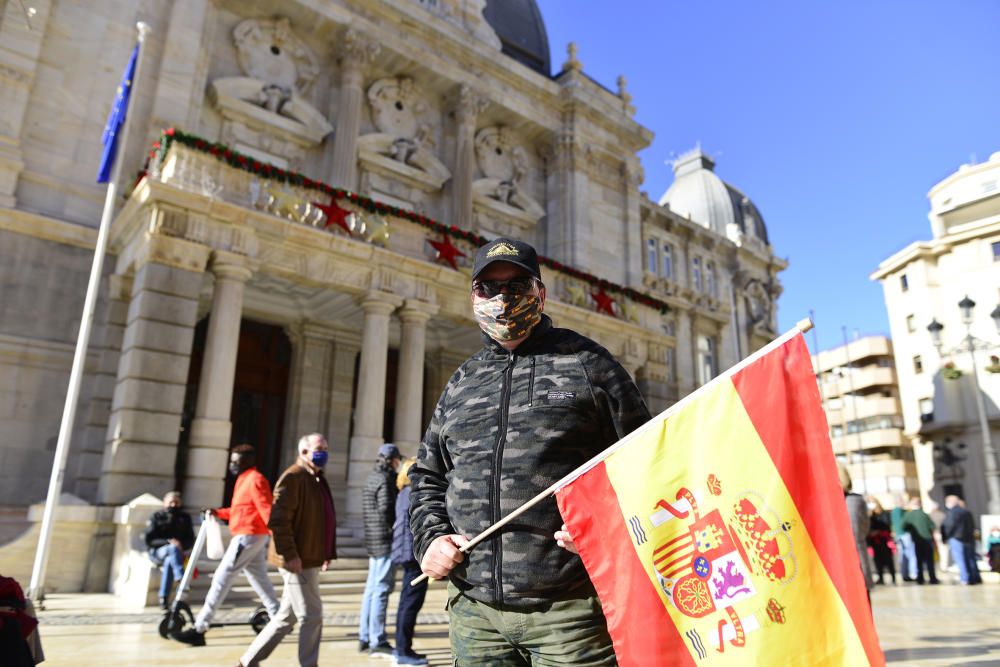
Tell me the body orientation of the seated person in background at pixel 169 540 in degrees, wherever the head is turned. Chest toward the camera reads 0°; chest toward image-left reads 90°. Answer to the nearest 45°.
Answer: approximately 0°

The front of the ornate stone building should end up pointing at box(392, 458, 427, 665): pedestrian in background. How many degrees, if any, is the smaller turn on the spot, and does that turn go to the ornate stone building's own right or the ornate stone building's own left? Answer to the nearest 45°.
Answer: approximately 45° to the ornate stone building's own right

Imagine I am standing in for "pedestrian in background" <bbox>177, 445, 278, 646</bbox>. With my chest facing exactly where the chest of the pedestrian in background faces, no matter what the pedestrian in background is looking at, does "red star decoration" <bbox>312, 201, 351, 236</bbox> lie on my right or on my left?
on my right

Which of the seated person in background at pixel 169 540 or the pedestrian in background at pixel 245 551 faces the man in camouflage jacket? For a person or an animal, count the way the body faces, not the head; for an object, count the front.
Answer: the seated person in background at pixel 169 540

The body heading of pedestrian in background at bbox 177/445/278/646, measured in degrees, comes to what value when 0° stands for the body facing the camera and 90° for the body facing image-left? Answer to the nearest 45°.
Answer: approximately 90°
